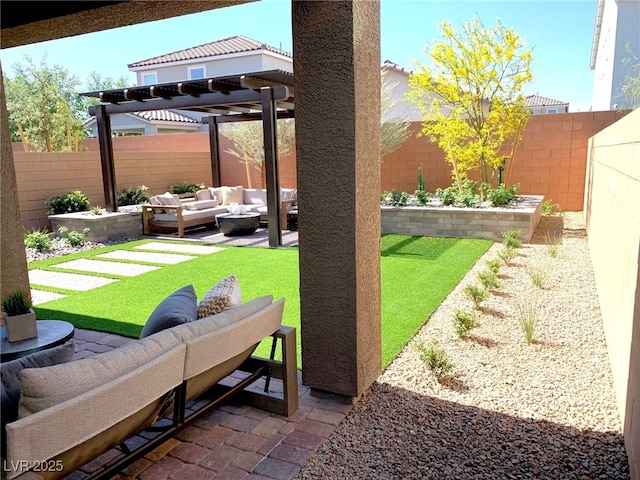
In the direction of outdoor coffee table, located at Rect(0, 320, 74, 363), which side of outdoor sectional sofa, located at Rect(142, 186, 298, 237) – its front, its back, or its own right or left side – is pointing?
front

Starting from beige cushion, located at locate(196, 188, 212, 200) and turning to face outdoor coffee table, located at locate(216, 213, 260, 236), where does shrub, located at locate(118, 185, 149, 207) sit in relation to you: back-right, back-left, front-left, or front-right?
back-right

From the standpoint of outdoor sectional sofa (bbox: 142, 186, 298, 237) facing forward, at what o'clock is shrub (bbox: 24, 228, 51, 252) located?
The shrub is roughly at 2 o'clock from the outdoor sectional sofa.

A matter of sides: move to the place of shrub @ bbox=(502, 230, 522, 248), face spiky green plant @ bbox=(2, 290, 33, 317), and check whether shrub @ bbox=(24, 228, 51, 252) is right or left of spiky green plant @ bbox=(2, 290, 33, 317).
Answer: right

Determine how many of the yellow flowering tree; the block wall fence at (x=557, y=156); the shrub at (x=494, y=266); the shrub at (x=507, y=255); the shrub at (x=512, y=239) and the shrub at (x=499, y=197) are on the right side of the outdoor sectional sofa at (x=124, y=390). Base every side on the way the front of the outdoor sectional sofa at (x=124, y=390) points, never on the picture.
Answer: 6

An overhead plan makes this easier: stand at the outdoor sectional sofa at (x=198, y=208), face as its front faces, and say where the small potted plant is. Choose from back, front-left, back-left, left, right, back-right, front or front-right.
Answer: front

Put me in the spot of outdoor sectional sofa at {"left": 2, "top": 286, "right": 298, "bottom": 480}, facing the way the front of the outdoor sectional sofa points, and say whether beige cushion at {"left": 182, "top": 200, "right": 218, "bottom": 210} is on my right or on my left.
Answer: on my right

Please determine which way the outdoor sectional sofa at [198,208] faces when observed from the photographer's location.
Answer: facing the viewer

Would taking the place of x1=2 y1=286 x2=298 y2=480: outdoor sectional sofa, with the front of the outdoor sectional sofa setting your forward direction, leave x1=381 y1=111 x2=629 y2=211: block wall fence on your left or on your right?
on your right

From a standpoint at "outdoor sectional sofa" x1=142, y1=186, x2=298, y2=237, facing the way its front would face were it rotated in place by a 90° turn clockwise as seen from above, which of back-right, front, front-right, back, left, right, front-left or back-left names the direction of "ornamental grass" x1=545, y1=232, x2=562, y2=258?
back-left

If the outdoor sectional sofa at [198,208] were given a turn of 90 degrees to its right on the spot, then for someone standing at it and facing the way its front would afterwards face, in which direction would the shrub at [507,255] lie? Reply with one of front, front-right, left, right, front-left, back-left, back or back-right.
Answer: back-left

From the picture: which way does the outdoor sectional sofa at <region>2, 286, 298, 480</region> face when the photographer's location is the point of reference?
facing away from the viewer and to the left of the viewer

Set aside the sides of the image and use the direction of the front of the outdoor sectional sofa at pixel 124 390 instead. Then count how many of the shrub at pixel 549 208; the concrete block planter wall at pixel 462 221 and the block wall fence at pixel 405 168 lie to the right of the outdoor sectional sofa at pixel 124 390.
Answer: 3

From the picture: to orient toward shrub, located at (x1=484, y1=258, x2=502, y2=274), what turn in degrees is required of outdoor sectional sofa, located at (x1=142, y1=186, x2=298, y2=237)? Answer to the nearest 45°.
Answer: approximately 45° to its left

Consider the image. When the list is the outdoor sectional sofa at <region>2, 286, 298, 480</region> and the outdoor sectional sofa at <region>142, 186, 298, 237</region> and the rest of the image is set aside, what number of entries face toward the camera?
1

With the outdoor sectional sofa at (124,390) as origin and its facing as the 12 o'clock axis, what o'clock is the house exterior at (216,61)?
The house exterior is roughly at 2 o'clock from the outdoor sectional sofa.

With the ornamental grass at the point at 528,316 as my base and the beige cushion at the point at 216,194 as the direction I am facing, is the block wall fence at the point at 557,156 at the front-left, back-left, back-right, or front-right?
front-right

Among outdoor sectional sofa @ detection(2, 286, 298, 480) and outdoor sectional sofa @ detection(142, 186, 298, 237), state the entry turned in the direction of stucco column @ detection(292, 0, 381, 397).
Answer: outdoor sectional sofa @ detection(142, 186, 298, 237)

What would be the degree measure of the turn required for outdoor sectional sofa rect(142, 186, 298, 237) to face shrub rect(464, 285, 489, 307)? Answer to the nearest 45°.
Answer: approximately 45° to its left
